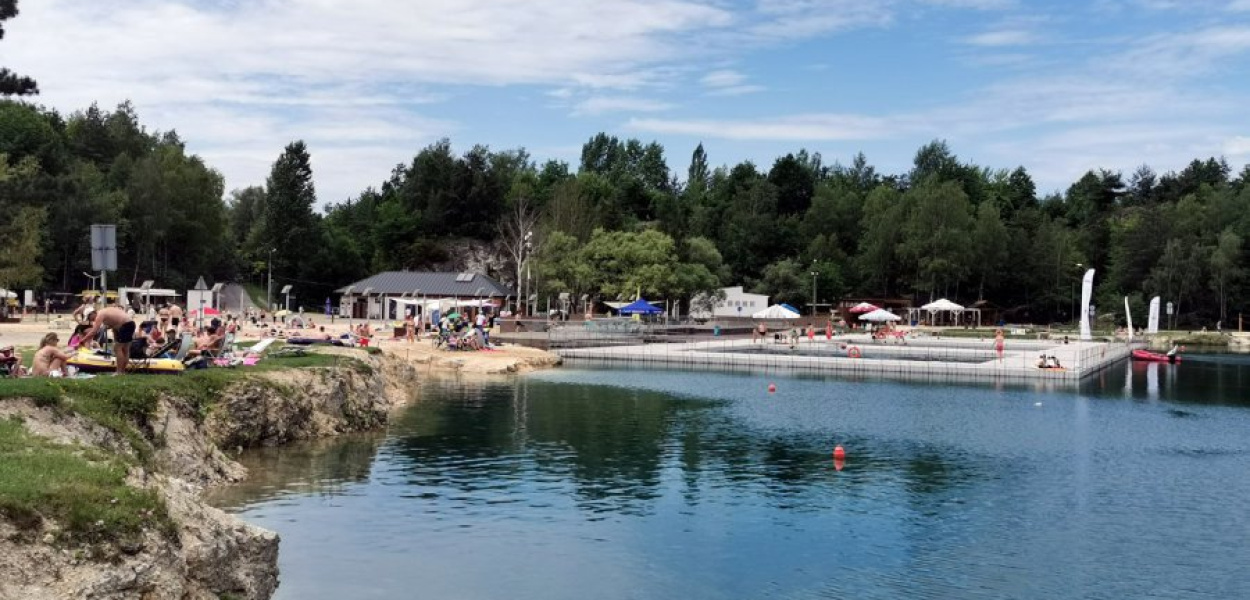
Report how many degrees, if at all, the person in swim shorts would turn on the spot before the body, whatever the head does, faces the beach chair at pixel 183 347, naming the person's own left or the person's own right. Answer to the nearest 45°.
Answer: approximately 135° to the person's own right

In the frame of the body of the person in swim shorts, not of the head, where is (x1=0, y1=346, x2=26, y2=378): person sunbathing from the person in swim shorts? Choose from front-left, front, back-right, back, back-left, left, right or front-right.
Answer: front-right

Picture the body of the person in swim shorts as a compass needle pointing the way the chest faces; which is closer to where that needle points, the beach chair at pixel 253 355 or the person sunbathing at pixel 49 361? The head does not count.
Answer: the person sunbathing

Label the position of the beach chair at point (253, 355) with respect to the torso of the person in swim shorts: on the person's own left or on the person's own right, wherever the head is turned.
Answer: on the person's own right

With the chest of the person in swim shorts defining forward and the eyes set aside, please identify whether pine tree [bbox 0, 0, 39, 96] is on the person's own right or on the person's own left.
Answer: on the person's own right

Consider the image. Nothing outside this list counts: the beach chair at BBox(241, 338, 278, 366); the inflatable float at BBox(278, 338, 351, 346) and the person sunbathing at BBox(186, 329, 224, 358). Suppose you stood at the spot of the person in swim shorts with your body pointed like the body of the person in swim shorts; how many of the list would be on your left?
0

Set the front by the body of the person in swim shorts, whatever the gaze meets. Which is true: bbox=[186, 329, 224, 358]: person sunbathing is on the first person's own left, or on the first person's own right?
on the first person's own right

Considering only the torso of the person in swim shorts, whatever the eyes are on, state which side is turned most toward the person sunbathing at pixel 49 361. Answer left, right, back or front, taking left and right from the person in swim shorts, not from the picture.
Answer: front

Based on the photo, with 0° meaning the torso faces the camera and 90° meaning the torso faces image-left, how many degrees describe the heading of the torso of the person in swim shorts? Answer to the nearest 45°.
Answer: approximately 90°

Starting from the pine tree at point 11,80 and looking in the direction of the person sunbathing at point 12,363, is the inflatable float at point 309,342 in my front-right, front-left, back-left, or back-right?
front-left
